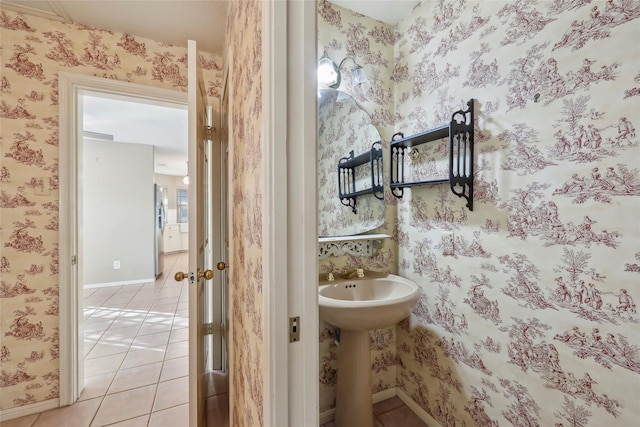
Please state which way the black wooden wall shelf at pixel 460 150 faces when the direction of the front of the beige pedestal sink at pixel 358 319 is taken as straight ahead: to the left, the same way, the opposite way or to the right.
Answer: to the right

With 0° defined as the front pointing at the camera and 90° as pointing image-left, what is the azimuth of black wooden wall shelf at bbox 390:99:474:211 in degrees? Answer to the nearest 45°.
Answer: approximately 45°

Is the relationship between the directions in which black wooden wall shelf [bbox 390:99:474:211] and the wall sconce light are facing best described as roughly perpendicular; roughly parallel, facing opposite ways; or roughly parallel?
roughly perpendicular

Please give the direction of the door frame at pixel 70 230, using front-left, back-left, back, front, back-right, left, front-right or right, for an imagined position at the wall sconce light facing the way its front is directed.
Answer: back-right

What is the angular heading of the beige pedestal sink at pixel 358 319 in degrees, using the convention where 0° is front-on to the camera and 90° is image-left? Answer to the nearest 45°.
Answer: approximately 315°

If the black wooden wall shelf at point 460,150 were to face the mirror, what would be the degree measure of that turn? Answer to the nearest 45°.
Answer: approximately 45° to its right
